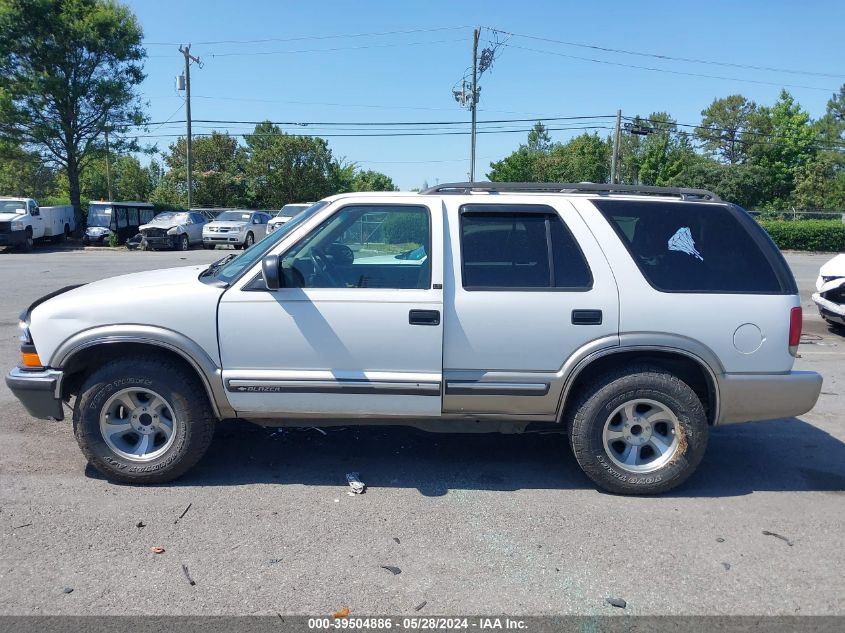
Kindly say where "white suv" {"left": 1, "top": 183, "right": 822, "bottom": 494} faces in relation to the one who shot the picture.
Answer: facing to the left of the viewer

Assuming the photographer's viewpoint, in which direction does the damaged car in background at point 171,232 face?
facing the viewer and to the left of the viewer

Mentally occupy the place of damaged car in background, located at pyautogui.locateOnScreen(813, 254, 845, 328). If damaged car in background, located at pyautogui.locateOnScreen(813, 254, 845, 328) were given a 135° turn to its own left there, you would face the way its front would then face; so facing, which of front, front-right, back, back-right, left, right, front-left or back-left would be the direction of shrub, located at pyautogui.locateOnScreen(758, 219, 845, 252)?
left

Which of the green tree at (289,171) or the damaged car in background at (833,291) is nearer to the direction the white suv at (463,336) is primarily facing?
the green tree

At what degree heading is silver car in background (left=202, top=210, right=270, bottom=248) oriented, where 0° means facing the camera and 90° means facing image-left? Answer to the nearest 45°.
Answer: approximately 45°

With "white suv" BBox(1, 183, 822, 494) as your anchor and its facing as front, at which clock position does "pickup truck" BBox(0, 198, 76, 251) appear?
The pickup truck is roughly at 2 o'clock from the white suv.

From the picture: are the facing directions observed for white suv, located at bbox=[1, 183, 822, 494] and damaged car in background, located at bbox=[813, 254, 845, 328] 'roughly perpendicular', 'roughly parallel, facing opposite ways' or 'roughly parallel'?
roughly parallel

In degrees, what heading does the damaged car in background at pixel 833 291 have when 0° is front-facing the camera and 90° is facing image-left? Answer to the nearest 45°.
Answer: approximately 45°

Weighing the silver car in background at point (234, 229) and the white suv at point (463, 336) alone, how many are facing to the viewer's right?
0

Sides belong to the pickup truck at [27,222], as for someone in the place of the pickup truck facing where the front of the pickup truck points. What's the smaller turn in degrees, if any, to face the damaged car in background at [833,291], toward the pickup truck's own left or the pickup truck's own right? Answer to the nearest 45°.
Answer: approximately 45° to the pickup truck's own left

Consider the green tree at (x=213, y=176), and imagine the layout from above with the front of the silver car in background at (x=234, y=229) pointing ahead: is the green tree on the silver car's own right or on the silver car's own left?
on the silver car's own right

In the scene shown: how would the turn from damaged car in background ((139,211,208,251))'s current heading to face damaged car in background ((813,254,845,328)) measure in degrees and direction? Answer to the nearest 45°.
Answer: approximately 45° to its left

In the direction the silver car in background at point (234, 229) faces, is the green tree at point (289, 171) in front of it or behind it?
behind

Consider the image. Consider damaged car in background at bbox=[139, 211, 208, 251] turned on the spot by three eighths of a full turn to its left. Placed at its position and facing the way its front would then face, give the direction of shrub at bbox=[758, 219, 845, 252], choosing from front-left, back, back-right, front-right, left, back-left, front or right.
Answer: front

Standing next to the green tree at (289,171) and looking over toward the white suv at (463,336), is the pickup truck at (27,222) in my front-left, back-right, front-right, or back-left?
front-right

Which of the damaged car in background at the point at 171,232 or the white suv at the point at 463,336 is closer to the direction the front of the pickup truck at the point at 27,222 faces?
the white suv
